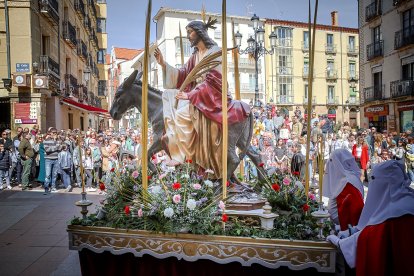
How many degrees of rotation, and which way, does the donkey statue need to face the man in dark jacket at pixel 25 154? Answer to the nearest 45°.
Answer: approximately 45° to its right

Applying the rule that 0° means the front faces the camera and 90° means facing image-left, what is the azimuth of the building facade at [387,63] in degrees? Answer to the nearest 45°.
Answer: approximately 45°

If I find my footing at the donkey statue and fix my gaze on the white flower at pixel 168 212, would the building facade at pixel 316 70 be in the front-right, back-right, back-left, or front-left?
back-left

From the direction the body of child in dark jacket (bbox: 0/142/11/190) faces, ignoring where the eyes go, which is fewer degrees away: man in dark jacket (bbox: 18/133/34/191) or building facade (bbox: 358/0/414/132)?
the man in dark jacket

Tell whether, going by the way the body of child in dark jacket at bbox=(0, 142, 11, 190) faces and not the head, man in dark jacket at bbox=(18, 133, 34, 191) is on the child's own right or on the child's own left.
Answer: on the child's own left

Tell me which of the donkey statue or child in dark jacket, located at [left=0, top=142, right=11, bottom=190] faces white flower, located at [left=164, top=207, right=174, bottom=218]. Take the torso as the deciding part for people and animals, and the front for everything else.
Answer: the child in dark jacket

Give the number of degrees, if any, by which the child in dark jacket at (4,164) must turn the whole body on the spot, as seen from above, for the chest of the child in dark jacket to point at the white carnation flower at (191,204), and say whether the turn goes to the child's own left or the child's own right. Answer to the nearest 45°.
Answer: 0° — they already face it

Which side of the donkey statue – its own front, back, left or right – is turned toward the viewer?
left

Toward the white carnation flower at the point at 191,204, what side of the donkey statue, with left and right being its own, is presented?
left
